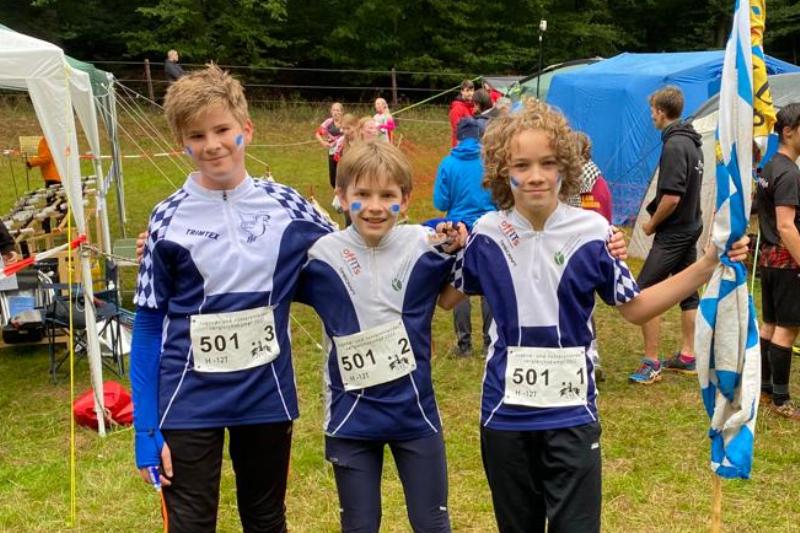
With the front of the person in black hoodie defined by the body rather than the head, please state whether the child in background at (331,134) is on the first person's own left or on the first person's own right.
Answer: on the first person's own right

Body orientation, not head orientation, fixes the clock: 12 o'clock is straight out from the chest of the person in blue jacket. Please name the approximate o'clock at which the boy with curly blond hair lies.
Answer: The boy with curly blond hair is roughly at 6 o'clock from the person in blue jacket.

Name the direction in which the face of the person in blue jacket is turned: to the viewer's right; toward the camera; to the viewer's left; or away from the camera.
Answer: away from the camera

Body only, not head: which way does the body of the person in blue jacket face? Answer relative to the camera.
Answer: away from the camera

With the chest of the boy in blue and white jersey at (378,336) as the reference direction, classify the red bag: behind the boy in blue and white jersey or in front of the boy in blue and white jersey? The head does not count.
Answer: behind

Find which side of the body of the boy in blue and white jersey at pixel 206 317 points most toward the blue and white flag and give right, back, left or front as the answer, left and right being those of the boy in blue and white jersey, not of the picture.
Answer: left

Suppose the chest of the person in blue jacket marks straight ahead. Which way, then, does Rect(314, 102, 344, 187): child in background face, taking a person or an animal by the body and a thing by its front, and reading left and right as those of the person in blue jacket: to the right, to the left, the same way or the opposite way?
the opposite way

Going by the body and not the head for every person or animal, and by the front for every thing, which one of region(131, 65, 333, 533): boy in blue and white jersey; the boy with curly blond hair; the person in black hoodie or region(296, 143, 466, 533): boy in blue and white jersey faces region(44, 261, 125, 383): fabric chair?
the person in black hoodie

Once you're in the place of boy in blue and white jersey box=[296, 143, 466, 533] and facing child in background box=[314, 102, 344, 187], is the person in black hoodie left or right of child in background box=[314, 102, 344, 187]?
right

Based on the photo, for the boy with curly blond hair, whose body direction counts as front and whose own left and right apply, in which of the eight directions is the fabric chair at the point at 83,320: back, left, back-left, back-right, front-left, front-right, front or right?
back-right

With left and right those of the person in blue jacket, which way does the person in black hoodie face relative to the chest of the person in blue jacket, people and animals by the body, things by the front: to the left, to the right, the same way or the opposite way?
to the left

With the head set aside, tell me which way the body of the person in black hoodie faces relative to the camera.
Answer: to the viewer's left

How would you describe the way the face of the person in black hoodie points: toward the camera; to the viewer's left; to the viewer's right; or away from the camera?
to the viewer's left
